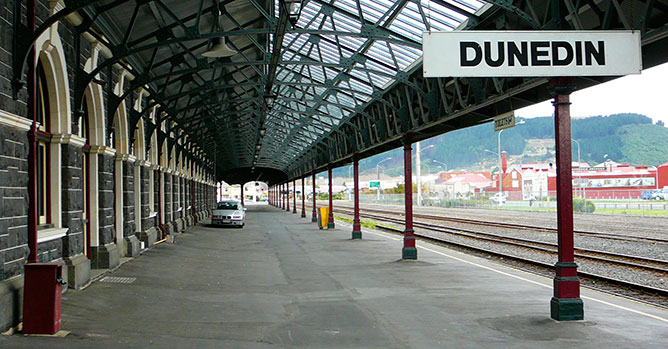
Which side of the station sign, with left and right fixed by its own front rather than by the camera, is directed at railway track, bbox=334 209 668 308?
back

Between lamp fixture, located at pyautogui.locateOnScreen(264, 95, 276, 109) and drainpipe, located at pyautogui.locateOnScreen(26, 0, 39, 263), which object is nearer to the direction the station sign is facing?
the drainpipe

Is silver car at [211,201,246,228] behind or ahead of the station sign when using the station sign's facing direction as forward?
behind

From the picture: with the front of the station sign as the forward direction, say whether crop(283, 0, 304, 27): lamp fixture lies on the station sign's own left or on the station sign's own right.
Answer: on the station sign's own right

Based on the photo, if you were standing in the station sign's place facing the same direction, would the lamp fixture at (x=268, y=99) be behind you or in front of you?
behind

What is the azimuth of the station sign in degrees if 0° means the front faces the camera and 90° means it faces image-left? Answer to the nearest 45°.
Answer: approximately 0°

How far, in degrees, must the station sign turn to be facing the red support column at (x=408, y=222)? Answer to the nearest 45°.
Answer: approximately 180°

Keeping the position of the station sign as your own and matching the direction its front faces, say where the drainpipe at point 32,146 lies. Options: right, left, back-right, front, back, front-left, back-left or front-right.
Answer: right

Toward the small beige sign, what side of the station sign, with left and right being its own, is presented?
back
